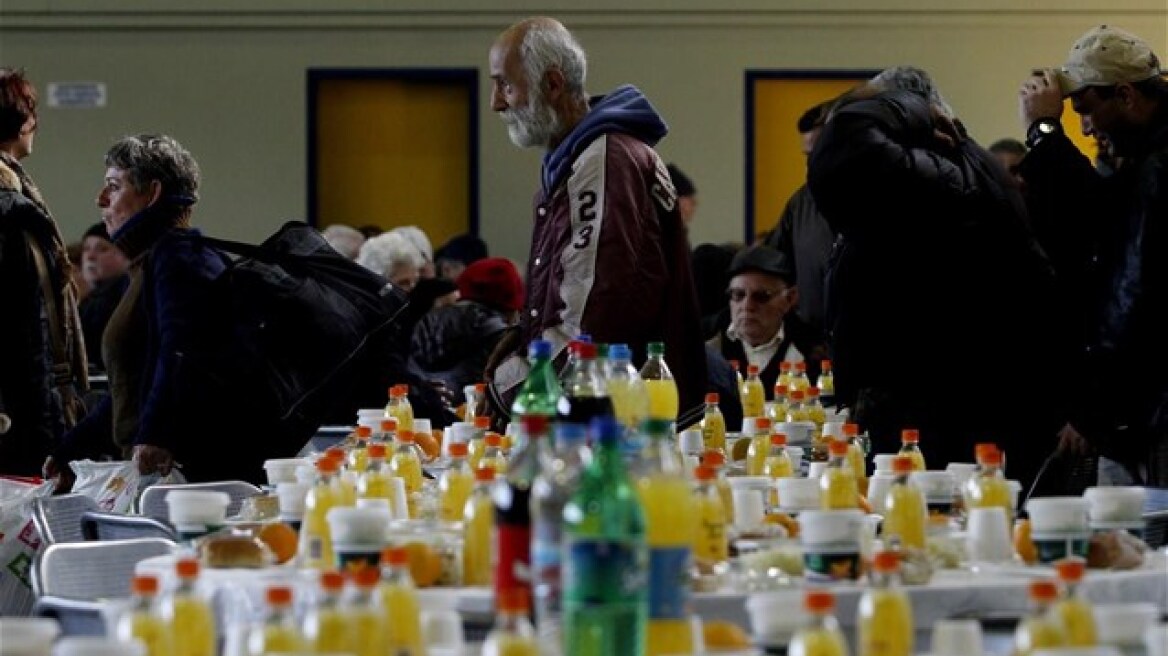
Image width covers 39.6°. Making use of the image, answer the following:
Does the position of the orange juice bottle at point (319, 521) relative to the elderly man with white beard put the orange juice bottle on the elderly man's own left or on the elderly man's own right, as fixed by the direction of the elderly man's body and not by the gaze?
on the elderly man's own left

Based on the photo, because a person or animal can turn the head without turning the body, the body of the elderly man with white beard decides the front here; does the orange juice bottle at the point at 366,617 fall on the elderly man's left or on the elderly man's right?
on the elderly man's left

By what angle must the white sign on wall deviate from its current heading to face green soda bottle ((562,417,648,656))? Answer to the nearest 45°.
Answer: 0° — it already faces it

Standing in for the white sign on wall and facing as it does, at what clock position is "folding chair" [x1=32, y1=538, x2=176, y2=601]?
The folding chair is roughly at 12 o'clock from the white sign on wall.

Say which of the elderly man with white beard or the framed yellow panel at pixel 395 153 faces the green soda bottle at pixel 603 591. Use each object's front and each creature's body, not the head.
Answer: the framed yellow panel

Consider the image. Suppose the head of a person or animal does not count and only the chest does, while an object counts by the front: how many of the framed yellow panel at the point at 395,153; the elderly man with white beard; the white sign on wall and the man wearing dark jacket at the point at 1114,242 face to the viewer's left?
2

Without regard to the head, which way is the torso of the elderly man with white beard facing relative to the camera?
to the viewer's left

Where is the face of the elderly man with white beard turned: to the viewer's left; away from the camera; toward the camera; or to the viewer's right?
to the viewer's left

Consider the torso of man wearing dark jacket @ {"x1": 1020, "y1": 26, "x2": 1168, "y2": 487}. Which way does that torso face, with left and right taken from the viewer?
facing to the left of the viewer

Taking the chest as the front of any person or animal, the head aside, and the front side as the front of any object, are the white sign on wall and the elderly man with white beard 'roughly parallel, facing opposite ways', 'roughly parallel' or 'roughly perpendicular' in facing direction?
roughly perpendicular

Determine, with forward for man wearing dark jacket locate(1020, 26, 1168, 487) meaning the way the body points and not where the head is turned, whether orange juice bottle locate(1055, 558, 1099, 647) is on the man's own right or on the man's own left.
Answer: on the man's own left

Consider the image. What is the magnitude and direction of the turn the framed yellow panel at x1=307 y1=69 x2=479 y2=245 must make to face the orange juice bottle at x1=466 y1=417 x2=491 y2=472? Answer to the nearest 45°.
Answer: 0° — it already faces it

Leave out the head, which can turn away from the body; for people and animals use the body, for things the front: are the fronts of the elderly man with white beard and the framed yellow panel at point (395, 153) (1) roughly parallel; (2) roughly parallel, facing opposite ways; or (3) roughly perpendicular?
roughly perpendicular
